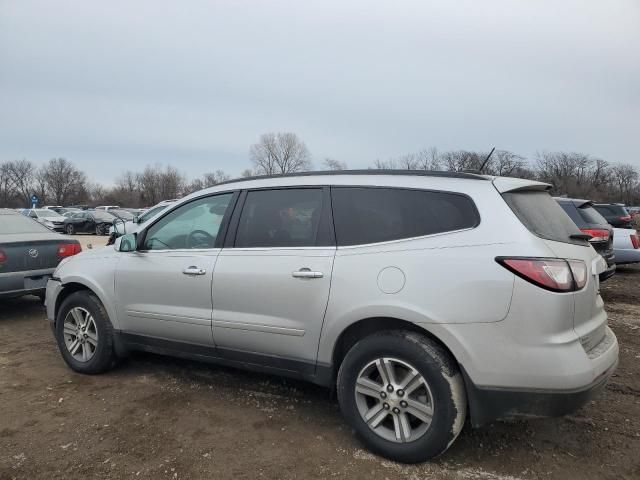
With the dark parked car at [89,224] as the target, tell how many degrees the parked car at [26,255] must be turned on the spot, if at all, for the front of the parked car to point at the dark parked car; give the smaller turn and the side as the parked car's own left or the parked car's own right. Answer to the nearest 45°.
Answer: approximately 45° to the parked car's own right

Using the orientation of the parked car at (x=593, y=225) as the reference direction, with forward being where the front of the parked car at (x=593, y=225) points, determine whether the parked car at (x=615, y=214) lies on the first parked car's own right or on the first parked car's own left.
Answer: on the first parked car's own right

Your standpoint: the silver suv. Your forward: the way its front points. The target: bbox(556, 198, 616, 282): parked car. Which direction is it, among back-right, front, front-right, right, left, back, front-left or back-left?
right

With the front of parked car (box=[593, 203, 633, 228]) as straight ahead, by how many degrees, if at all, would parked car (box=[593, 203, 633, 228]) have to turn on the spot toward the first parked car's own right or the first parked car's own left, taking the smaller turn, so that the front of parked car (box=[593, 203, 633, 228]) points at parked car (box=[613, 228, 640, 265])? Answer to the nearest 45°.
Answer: approximately 135° to the first parked car's own left

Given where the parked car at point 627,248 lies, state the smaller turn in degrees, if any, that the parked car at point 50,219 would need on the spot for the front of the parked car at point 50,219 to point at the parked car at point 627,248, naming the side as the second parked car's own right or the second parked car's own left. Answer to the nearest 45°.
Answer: approximately 45° to the second parked car's own right

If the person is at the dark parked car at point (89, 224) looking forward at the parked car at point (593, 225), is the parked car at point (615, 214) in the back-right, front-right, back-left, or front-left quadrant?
front-left

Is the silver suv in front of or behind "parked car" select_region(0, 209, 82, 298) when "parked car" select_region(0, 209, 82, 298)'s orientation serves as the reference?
behind

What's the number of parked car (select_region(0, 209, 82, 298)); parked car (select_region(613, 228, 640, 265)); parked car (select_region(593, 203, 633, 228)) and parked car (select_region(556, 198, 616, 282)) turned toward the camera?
0

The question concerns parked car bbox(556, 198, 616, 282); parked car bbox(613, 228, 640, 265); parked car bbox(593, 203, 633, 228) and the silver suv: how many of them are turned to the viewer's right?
0

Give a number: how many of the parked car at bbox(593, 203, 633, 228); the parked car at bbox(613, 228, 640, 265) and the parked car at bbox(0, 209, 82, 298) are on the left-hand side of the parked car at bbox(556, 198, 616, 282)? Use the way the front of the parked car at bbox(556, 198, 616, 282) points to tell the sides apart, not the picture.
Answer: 1

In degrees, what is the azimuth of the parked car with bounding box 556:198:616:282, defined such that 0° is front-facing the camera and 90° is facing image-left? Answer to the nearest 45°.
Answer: approximately 135°

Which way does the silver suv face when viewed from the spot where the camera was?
facing away from the viewer and to the left of the viewer

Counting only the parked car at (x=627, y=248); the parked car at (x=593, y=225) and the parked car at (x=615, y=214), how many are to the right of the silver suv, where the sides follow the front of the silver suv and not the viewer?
3

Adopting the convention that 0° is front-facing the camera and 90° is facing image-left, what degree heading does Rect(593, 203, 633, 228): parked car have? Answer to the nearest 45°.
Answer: approximately 135°

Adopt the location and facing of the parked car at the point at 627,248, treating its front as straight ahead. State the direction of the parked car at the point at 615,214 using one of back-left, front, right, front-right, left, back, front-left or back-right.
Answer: front-right
